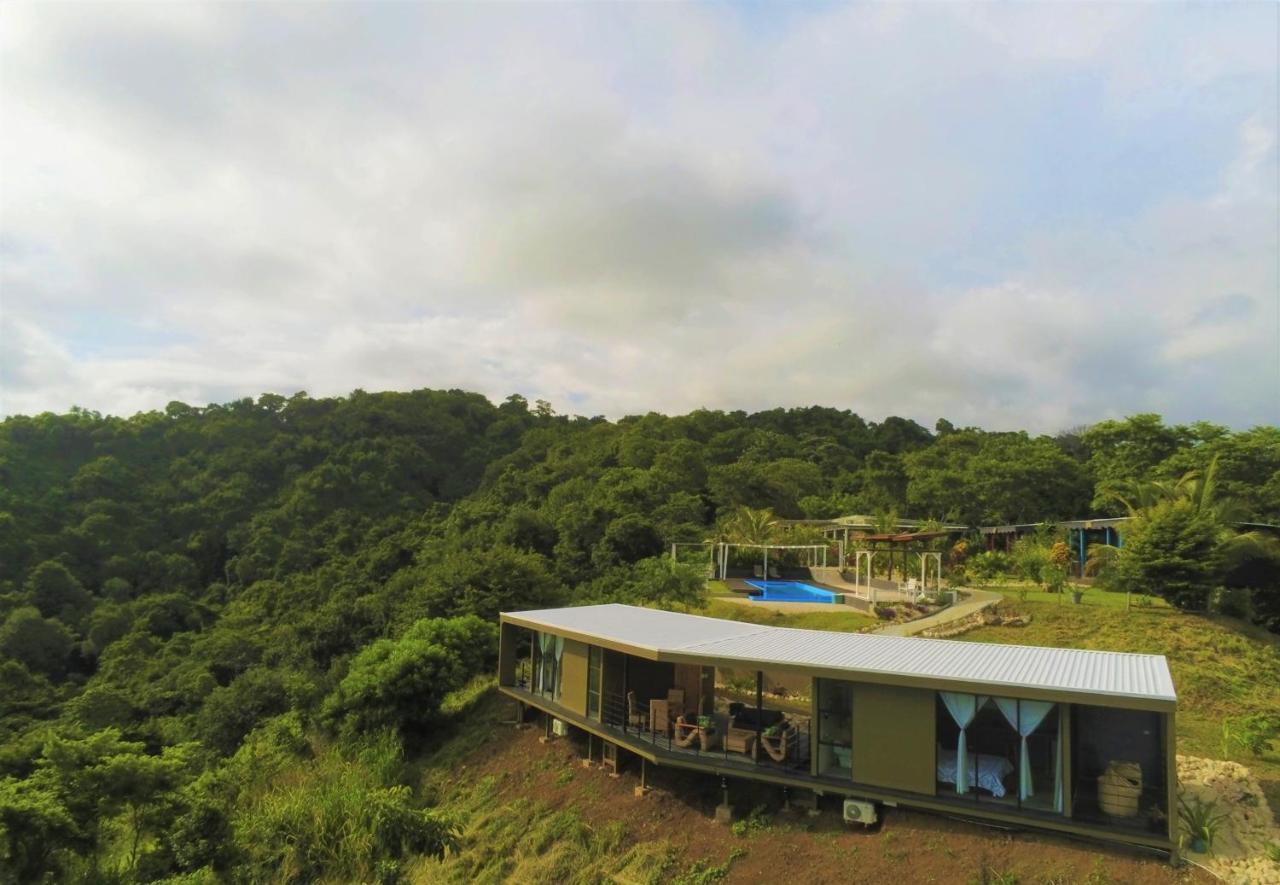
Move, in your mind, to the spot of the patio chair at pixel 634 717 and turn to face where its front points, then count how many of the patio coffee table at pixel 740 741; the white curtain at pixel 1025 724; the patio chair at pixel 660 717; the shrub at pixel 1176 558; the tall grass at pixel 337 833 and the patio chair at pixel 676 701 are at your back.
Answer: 1

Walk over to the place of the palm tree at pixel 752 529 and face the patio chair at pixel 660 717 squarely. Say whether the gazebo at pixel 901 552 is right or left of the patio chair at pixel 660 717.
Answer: left

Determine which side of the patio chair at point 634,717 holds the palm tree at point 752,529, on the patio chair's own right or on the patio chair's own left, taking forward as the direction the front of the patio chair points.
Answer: on the patio chair's own left

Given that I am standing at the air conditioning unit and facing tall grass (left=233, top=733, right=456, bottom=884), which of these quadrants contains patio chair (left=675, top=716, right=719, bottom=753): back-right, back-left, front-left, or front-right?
front-right

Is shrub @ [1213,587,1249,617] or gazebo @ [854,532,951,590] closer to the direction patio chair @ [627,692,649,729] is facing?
the shrub
